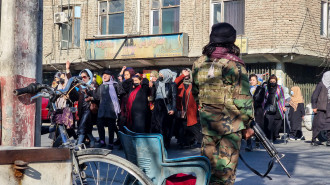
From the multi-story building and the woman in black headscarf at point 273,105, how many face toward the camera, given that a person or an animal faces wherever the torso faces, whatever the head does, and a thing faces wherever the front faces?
2

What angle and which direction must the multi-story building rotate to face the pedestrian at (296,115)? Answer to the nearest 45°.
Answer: approximately 45° to its left

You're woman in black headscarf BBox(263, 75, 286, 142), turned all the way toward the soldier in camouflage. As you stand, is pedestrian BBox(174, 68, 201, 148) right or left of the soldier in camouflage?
right

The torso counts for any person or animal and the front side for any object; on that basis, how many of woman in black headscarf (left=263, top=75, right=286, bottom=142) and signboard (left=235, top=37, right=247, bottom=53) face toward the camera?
2

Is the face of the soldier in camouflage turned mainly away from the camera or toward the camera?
away from the camera

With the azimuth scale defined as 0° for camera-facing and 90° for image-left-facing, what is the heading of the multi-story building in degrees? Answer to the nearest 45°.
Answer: approximately 0°
